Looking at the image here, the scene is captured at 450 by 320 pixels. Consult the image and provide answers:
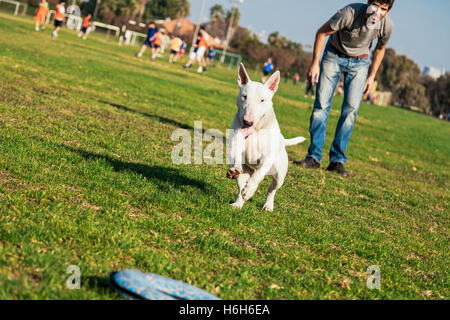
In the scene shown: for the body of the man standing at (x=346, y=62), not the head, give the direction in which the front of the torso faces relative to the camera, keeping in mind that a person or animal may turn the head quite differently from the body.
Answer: toward the camera

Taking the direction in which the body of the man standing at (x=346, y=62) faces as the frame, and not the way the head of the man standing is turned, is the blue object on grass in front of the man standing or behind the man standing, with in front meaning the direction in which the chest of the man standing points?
in front

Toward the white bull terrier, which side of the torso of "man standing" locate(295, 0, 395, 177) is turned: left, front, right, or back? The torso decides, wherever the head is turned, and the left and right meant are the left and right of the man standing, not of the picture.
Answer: front
